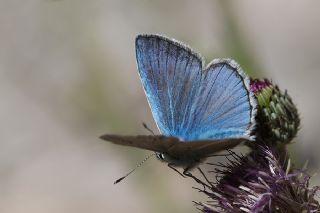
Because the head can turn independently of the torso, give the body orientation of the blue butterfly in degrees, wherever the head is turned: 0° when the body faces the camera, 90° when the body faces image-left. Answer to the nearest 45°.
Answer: approximately 90°

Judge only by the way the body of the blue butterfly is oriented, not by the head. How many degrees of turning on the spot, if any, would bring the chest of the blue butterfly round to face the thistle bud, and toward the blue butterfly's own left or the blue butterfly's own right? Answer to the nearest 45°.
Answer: approximately 135° to the blue butterfly's own right
